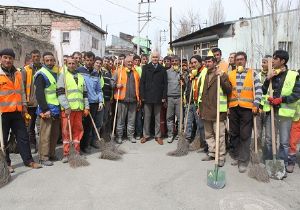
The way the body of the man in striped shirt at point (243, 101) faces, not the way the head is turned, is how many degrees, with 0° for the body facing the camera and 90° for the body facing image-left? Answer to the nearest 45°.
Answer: approximately 0°

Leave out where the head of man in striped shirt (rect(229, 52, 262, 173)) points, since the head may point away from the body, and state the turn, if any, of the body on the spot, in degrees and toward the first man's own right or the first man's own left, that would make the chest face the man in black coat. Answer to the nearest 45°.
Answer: approximately 135° to the first man's own right

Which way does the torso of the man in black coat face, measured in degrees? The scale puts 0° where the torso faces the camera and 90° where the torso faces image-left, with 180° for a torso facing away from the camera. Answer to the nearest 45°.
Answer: approximately 0°

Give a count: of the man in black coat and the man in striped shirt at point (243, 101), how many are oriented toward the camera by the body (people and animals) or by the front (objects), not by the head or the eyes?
2

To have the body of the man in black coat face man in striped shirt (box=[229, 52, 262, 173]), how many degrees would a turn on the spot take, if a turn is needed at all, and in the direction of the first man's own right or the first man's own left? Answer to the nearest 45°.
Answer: approximately 45° to the first man's own left
